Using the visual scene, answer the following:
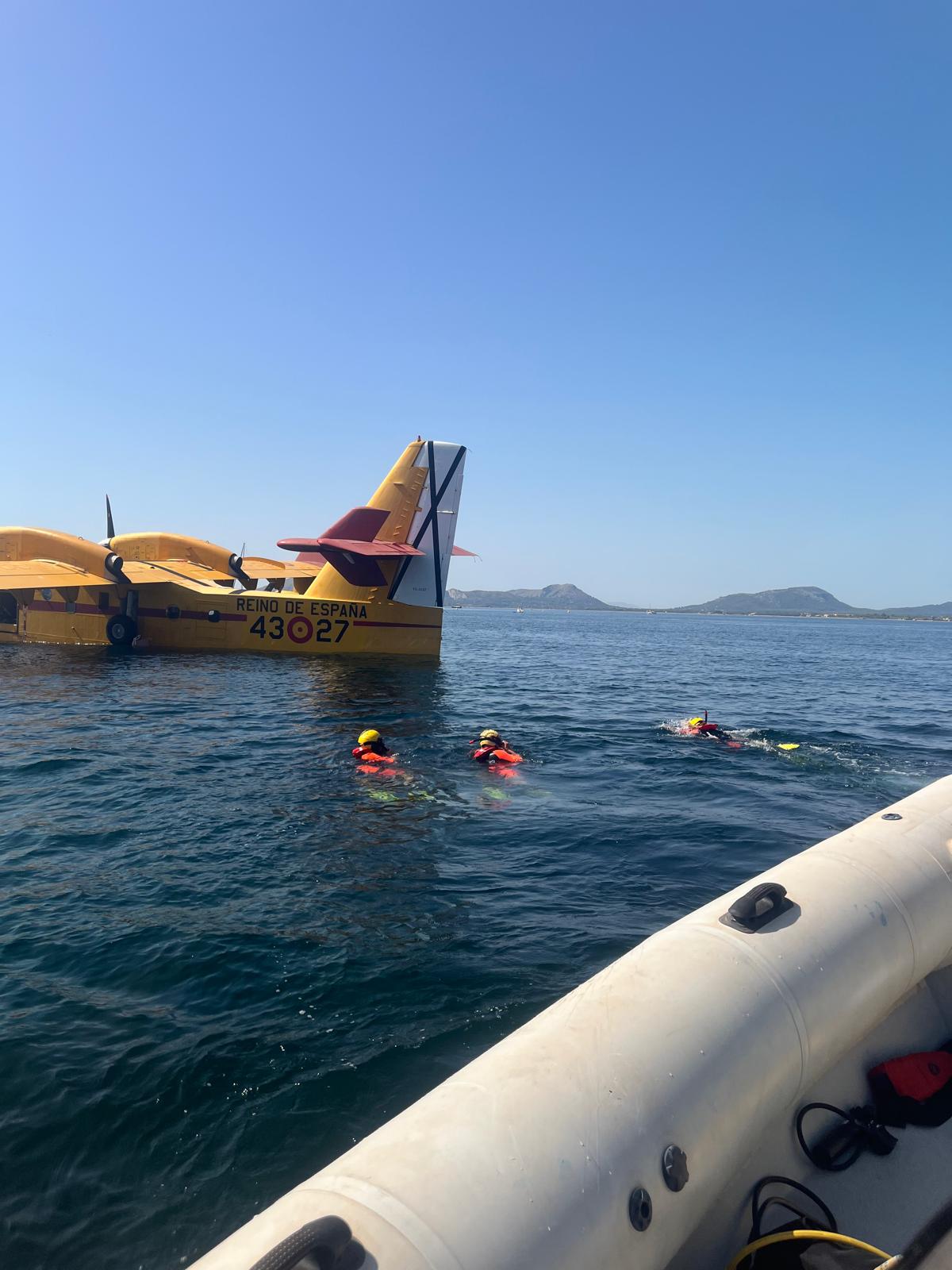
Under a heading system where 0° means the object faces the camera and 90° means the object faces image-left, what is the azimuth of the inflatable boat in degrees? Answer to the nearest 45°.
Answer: approximately 225°

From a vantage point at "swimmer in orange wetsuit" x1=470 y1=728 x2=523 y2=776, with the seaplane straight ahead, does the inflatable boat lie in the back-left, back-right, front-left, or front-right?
back-left

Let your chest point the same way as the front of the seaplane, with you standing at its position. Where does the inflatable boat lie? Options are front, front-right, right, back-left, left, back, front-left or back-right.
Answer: back-left

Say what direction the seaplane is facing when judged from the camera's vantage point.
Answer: facing away from the viewer and to the left of the viewer

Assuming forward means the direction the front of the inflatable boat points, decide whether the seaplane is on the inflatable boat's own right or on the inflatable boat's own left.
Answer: on the inflatable boat's own left

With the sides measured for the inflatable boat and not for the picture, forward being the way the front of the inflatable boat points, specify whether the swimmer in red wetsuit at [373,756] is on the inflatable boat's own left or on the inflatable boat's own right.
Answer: on the inflatable boat's own left

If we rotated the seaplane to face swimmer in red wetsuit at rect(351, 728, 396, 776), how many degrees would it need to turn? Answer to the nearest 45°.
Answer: approximately 135° to its left

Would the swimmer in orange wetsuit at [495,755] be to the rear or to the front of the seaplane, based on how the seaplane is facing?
to the rear
